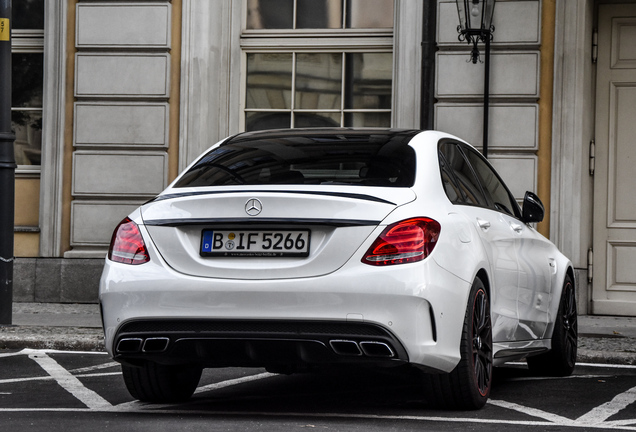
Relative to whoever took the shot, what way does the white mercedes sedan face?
facing away from the viewer and to the right of the viewer

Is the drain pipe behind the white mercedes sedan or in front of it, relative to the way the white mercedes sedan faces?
in front
